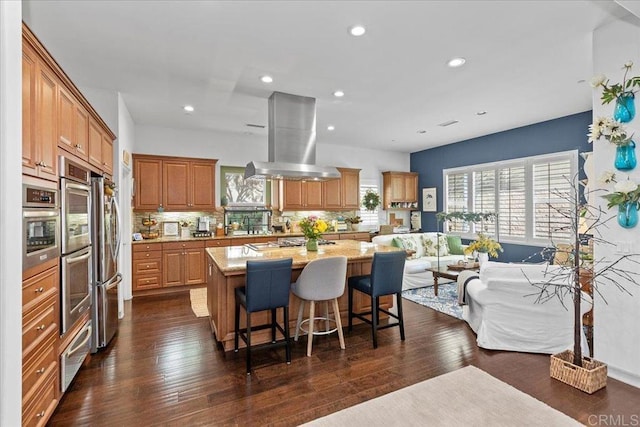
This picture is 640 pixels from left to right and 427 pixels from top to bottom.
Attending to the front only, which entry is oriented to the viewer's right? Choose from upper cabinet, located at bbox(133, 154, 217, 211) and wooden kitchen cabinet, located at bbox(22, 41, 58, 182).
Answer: the wooden kitchen cabinet

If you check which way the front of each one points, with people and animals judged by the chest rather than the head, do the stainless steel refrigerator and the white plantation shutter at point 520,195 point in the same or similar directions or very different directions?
very different directions

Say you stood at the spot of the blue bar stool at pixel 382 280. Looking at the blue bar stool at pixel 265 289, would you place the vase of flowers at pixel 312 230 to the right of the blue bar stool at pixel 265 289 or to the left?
right

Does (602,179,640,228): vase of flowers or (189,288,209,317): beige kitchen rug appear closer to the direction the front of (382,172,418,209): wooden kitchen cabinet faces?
the vase of flowers

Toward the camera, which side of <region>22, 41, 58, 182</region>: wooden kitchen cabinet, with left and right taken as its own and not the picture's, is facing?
right

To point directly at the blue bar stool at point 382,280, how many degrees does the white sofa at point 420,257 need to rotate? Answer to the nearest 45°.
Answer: approximately 45° to its right

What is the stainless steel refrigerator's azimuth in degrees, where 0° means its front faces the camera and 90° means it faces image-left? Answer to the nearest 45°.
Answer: approximately 270°

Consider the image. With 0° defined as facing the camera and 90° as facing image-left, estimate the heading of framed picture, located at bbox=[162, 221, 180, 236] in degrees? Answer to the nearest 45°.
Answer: approximately 0°

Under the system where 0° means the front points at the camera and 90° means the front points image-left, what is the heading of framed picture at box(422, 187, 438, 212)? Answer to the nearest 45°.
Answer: approximately 45°
